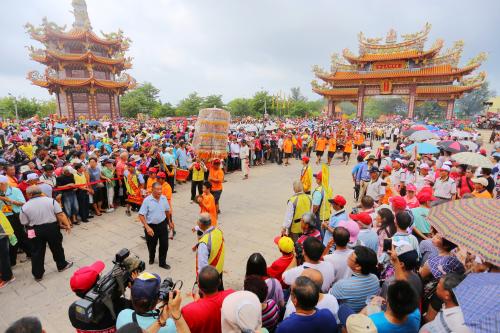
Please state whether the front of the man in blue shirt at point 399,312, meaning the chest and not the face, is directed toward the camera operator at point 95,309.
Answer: no

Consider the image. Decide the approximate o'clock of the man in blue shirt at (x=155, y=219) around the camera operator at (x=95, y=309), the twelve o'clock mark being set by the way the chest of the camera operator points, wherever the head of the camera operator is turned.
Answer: The man in blue shirt is roughly at 11 o'clock from the camera operator.

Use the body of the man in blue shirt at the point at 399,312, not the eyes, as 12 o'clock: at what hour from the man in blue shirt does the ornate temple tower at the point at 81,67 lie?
The ornate temple tower is roughly at 10 o'clock from the man in blue shirt.

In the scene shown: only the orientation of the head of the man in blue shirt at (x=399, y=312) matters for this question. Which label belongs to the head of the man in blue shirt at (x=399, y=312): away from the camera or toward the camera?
away from the camera

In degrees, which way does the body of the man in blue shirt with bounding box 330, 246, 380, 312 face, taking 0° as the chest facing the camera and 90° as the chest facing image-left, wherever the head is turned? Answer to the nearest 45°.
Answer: approximately 135°

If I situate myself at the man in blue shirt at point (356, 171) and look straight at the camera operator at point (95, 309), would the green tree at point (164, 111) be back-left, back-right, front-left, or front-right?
back-right

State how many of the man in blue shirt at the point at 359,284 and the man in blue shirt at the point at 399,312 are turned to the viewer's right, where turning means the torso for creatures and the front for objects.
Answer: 0

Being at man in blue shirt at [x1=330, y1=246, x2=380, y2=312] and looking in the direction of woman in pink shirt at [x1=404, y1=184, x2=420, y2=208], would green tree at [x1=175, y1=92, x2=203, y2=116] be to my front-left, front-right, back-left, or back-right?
front-left

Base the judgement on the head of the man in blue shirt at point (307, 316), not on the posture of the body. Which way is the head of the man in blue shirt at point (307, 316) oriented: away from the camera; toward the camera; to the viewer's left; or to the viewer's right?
away from the camera

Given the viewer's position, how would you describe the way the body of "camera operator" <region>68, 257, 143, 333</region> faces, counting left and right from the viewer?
facing away from the viewer and to the right of the viewer

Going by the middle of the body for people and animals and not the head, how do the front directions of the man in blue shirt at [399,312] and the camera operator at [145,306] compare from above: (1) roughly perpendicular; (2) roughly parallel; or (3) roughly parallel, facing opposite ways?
roughly parallel

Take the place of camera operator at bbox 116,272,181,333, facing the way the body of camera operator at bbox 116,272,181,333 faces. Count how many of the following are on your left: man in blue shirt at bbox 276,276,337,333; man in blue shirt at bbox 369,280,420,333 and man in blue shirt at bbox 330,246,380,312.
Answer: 0

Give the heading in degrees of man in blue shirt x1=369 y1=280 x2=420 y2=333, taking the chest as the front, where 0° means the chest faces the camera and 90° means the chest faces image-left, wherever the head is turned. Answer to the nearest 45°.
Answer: approximately 180°

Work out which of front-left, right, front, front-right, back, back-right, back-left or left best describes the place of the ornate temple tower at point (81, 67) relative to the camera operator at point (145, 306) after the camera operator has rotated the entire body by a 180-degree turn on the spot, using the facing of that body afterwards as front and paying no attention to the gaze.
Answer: back-right

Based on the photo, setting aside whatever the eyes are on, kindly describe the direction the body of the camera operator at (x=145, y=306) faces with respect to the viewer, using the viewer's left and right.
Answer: facing away from the viewer and to the right of the viewer

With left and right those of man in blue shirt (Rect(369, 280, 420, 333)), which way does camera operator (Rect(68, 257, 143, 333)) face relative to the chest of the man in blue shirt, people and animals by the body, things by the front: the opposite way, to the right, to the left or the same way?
the same way

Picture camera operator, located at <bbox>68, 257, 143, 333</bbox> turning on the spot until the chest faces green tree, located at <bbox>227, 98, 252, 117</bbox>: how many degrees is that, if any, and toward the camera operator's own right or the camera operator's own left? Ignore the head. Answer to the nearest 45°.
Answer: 0° — they already face it

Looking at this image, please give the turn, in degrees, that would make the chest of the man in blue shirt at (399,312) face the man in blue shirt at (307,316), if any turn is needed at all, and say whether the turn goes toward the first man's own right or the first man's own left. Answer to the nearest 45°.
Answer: approximately 135° to the first man's own left

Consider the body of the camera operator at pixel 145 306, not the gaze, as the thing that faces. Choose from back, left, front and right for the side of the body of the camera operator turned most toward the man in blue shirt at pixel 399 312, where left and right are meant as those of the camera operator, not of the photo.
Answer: right

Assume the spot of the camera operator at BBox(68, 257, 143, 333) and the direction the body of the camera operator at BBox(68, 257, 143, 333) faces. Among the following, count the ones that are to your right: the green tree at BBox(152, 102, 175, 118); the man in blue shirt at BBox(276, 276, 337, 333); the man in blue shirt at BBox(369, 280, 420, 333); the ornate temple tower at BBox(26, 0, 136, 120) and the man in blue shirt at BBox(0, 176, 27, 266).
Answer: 2

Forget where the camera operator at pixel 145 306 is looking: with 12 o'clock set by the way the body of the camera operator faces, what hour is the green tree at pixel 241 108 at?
The green tree is roughly at 11 o'clock from the camera operator.

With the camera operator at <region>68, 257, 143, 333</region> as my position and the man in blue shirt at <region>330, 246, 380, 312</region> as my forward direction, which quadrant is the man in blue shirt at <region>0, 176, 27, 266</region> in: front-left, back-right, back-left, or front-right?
back-left
